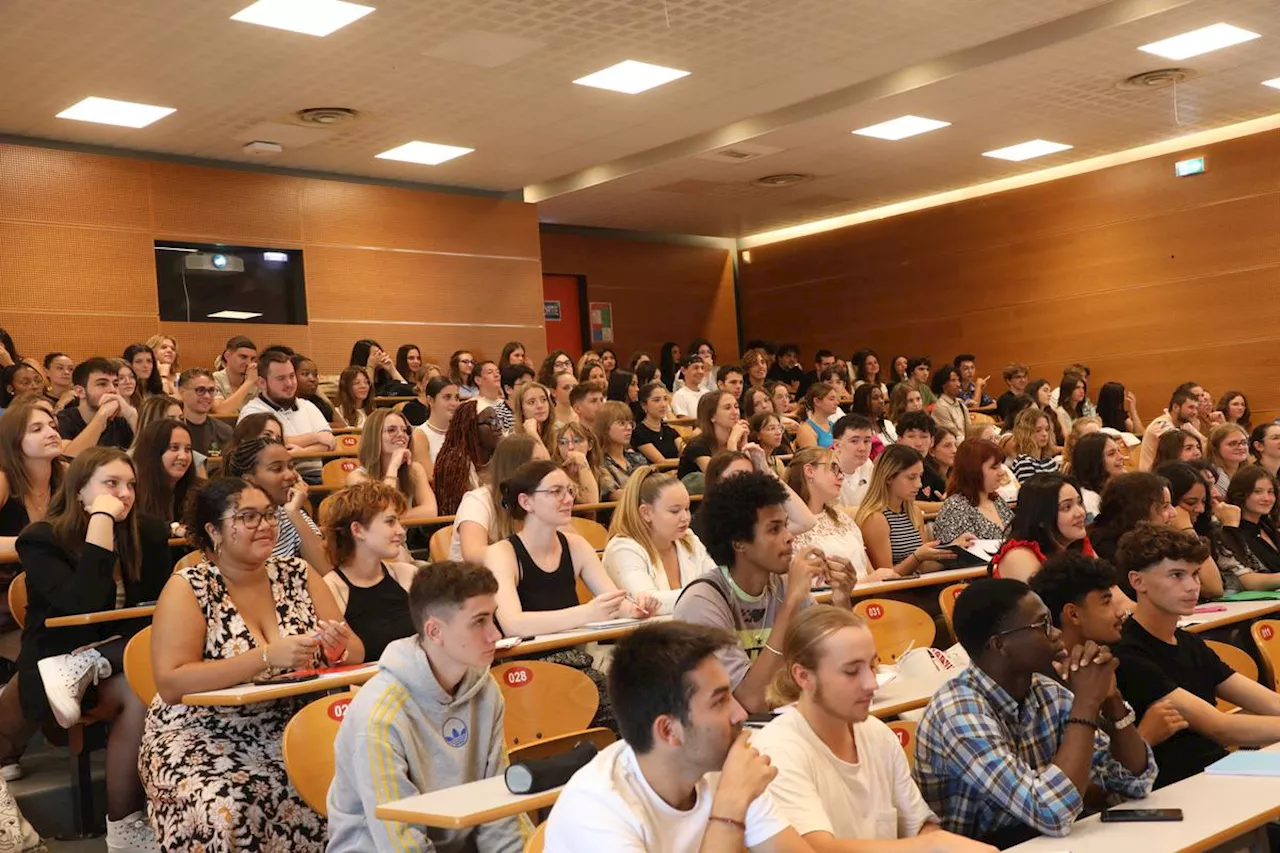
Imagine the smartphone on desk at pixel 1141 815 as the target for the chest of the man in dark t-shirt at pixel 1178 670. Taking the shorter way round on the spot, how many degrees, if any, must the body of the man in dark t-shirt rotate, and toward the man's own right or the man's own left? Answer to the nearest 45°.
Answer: approximately 45° to the man's own right

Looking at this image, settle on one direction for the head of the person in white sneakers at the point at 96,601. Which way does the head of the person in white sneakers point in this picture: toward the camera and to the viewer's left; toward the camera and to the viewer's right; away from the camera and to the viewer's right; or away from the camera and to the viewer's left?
toward the camera and to the viewer's right

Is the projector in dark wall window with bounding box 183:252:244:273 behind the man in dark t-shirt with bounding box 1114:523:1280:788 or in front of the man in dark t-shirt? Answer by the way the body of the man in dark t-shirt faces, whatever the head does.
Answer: behind

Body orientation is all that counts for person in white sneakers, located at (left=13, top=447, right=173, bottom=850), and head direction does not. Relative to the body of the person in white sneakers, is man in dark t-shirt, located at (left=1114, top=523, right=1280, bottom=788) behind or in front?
in front

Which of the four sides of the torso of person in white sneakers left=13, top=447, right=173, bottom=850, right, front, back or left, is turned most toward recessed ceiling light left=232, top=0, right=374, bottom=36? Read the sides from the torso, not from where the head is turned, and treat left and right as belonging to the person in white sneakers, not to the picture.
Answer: left

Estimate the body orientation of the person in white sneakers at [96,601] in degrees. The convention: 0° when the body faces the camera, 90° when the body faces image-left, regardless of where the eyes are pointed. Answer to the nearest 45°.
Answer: approximately 315°

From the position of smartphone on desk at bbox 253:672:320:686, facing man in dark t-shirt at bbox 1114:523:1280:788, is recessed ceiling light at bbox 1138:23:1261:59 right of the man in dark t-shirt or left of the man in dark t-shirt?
left

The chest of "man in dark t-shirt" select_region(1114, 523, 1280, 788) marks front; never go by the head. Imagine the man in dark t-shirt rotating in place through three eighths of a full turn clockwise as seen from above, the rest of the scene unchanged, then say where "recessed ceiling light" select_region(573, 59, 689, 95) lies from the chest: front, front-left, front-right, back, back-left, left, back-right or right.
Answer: front-right

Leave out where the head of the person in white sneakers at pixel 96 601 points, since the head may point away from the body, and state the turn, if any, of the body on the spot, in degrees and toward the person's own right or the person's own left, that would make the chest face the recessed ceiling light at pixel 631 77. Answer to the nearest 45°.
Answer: approximately 90° to the person's own left

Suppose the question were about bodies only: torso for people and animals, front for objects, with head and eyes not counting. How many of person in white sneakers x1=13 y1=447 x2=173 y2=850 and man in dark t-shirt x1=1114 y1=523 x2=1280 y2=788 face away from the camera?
0
